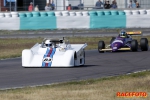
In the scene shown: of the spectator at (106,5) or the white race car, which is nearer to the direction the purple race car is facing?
the white race car

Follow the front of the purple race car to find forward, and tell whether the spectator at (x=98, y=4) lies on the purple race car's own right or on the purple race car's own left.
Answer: on the purple race car's own right

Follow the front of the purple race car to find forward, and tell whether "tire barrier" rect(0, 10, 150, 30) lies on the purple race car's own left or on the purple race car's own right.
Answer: on the purple race car's own right

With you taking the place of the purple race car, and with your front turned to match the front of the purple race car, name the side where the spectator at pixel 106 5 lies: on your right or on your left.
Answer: on your right

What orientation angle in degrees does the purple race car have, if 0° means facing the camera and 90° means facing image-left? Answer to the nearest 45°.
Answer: approximately 45°

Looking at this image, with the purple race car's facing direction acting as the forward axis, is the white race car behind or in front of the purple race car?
in front

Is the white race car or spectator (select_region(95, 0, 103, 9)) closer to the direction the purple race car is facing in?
the white race car

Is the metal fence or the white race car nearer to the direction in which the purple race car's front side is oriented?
the white race car

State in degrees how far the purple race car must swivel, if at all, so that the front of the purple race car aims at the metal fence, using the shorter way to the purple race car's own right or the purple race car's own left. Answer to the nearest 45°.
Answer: approximately 135° to the purple race car's own right

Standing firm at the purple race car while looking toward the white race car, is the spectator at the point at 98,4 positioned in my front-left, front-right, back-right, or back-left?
back-right
